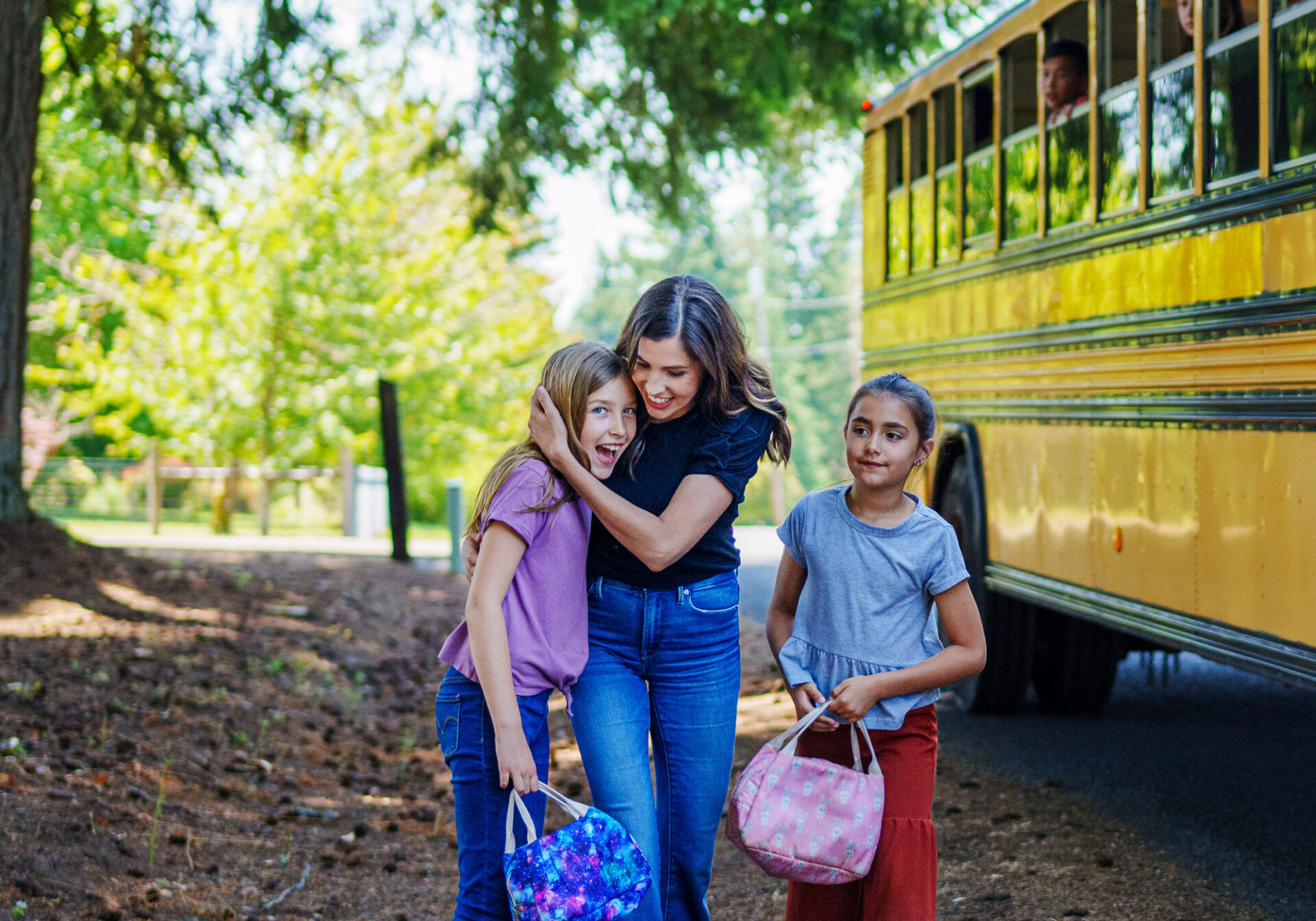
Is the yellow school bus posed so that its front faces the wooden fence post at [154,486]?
no

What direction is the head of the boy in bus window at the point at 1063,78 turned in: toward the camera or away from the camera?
toward the camera

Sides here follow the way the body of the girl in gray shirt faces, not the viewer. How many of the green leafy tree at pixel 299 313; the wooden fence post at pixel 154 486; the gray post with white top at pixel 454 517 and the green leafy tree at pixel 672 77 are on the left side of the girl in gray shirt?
0

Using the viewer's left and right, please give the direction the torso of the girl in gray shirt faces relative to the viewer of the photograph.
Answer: facing the viewer and to the left of the viewer

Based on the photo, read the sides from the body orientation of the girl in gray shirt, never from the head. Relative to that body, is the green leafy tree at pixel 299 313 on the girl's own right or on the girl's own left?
on the girl's own right

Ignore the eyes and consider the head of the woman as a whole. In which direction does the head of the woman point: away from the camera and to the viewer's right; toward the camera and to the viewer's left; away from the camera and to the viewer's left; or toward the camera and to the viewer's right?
toward the camera and to the viewer's left

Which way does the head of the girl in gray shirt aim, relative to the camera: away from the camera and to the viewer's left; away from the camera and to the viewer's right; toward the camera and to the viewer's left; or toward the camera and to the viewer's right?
toward the camera and to the viewer's left

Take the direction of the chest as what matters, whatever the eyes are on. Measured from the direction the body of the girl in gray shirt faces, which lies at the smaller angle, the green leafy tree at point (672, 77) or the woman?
the woman
